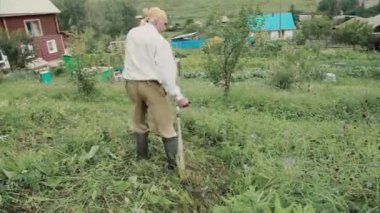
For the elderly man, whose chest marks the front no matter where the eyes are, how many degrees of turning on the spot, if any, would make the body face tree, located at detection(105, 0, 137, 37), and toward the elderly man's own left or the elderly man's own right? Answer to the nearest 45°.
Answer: approximately 45° to the elderly man's own left

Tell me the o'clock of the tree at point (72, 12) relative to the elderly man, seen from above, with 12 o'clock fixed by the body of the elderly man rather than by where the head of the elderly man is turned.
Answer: The tree is roughly at 10 o'clock from the elderly man.

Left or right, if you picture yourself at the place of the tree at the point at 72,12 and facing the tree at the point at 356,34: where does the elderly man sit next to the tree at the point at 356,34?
right

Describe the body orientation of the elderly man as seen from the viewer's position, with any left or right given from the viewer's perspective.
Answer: facing away from the viewer and to the right of the viewer

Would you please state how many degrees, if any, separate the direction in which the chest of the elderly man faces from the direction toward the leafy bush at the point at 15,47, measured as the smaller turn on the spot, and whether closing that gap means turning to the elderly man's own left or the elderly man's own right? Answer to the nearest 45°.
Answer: approximately 90° to the elderly man's own left

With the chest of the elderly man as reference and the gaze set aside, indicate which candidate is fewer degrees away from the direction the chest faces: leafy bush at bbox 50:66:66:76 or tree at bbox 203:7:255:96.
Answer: the tree

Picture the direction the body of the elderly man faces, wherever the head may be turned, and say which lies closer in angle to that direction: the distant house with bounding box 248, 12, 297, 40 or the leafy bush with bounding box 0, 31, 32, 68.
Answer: the distant house

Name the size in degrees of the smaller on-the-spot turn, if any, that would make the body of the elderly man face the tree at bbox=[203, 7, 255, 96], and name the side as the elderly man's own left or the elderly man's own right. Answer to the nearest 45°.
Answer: approximately 45° to the elderly man's own left

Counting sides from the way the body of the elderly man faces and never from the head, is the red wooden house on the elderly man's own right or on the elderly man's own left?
on the elderly man's own left

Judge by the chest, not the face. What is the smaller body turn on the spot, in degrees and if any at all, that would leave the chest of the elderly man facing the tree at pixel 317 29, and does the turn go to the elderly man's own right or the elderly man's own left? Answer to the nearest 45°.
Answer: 0° — they already face it

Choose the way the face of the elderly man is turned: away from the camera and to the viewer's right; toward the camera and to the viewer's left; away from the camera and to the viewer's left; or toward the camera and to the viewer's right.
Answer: away from the camera and to the viewer's right

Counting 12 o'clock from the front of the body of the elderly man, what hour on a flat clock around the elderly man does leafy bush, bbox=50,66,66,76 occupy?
The leafy bush is roughly at 10 o'clock from the elderly man.

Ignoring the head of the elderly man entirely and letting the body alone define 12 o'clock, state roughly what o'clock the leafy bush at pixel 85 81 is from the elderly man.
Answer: The leafy bush is roughly at 10 o'clock from the elderly man.
